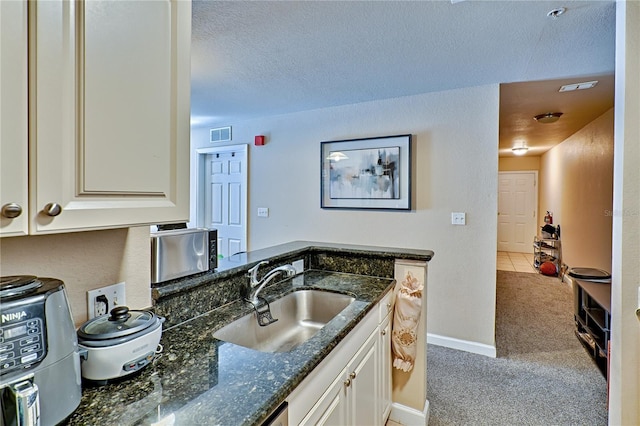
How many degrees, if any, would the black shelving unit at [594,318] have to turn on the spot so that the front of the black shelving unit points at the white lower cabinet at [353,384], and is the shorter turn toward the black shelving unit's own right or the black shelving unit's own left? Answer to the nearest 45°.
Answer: approximately 90° to the black shelving unit's own left

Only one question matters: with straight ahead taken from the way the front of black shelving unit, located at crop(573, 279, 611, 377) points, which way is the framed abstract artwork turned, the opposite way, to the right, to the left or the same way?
to the left

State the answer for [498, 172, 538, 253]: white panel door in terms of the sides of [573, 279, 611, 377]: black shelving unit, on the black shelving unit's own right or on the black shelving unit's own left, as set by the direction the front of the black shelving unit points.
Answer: on the black shelving unit's own right

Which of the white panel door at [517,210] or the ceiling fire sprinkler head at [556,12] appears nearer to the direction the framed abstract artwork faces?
the ceiling fire sprinkler head

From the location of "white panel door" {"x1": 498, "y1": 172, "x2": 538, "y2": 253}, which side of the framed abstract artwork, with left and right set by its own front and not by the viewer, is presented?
back

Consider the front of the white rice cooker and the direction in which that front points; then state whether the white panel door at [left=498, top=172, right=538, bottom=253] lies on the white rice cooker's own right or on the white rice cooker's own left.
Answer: on the white rice cooker's own left

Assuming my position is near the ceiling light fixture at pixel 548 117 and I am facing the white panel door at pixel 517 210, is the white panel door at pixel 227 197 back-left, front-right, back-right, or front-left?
back-left

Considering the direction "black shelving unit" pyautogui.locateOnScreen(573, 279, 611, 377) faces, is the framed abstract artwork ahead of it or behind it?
ahead

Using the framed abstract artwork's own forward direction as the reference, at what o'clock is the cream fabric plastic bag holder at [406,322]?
The cream fabric plastic bag holder is roughly at 10 o'clock from the framed abstract artwork.

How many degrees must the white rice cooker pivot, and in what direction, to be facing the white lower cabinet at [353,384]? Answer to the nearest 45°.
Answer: approximately 45° to its left

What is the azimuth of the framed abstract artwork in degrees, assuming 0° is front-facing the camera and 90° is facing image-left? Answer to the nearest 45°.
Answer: approximately 45°

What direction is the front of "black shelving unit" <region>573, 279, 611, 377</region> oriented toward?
to the viewer's left

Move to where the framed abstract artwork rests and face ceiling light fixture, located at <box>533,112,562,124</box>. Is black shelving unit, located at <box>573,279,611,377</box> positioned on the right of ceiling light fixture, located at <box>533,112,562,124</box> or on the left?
right

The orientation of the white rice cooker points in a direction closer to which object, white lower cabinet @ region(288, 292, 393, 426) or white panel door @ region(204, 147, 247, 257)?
the white lower cabinet

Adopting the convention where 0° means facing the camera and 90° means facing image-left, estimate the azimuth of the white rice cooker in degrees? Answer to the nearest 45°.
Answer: approximately 315°

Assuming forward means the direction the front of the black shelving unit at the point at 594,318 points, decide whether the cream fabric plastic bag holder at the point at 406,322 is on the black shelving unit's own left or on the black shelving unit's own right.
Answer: on the black shelving unit's own left
